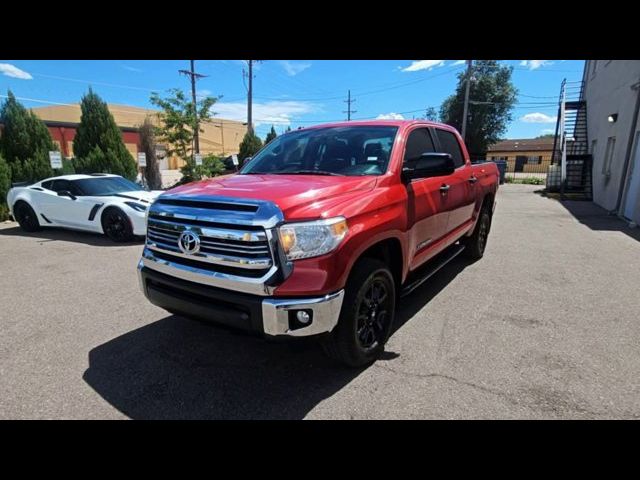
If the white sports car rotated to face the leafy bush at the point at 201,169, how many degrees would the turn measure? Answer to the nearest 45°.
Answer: approximately 90° to its left

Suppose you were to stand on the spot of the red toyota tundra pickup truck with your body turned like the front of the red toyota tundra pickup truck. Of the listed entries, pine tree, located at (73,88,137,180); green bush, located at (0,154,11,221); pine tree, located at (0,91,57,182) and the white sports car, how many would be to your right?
4

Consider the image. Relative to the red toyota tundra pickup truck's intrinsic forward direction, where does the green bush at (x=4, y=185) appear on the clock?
The green bush is roughly at 3 o'clock from the red toyota tundra pickup truck.

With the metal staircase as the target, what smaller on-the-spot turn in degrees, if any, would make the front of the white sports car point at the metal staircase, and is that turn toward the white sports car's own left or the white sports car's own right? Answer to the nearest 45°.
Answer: approximately 45° to the white sports car's own left

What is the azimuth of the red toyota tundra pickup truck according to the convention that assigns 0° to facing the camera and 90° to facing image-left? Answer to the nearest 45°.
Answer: approximately 45°

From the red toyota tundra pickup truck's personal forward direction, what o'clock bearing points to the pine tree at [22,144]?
The pine tree is roughly at 3 o'clock from the red toyota tundra pickup truck.

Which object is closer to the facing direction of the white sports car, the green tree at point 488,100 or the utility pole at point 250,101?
the green tree

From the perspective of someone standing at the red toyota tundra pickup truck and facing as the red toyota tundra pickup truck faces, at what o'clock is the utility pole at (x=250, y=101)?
The utility pole is roughly at 4 o'clock from the red toyota tundra pickup truck.

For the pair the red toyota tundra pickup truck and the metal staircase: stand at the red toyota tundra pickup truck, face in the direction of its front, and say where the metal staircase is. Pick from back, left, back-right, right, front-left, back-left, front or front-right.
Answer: back

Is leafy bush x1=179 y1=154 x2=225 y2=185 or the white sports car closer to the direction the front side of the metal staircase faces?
the white sports car

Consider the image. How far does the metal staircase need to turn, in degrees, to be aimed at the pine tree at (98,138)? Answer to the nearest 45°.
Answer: approximately 45° to its right

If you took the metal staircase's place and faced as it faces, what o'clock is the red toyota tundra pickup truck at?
The red toyota tundra pickup truck is roughly at 12 o'clock from the metal staircase.
